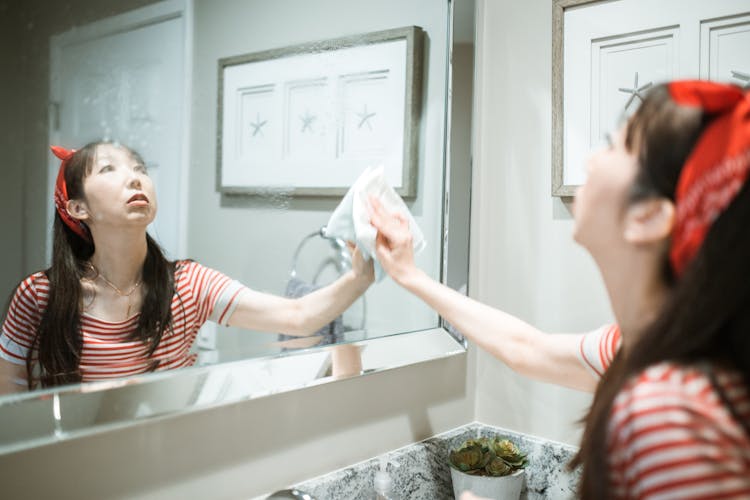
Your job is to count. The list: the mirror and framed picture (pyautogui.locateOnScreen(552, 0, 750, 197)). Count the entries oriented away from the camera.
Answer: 0

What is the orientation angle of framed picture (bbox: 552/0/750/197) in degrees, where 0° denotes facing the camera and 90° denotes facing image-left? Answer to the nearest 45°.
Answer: approximately 45°

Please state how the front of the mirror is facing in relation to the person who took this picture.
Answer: facing the viewer and to the right of the viewer

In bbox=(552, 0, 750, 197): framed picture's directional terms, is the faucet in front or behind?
in front

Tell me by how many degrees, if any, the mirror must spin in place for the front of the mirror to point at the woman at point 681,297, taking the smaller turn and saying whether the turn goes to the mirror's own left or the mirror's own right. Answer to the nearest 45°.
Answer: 0° — it already faces them
